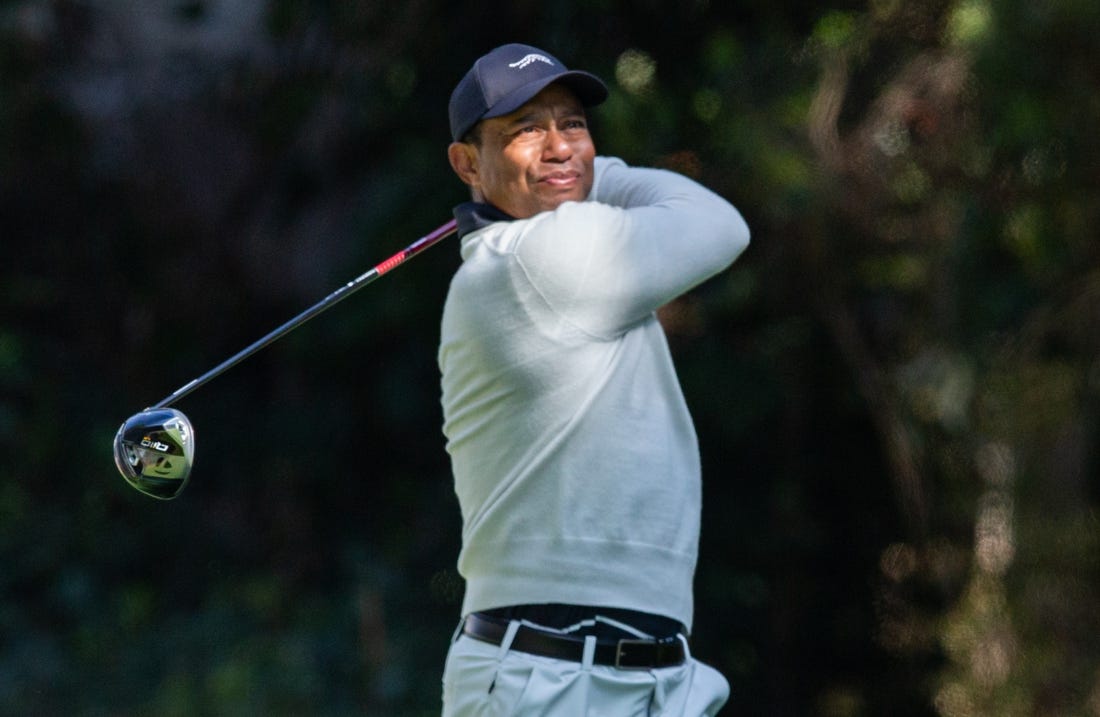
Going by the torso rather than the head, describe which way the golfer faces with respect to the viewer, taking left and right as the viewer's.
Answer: facing the viewer and to the right of the viewer

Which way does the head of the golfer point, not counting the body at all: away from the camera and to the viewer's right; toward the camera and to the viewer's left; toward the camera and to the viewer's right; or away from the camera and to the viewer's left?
toward the camera and to the viewer's right
